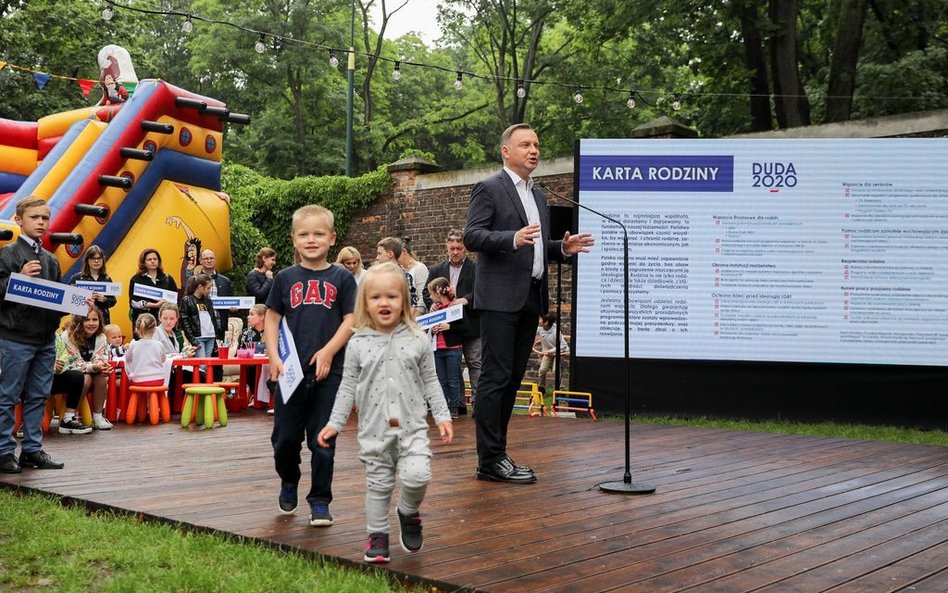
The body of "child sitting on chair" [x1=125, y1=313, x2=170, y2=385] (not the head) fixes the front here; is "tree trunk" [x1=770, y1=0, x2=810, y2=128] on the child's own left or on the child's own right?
on the child's own right

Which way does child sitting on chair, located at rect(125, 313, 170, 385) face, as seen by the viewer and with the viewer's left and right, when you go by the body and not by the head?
facing away from the viewer

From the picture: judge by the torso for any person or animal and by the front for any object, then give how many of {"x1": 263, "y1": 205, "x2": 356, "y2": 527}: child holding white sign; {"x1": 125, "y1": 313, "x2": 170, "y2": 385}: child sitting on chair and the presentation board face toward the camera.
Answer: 2

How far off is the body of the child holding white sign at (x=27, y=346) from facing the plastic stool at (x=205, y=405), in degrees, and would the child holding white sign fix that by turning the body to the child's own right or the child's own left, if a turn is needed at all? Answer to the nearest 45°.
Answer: approximately 90° to the child's own left

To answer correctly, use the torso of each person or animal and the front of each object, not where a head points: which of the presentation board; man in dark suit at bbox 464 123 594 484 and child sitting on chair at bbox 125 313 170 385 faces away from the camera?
the child sitting on chair

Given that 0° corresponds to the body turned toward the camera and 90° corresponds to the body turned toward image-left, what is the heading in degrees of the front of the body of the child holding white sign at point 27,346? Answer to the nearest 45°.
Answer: approximately 315°

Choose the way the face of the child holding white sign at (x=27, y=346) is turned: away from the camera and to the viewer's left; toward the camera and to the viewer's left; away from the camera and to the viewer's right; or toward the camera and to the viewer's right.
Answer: toward the camera and to the viewer's right

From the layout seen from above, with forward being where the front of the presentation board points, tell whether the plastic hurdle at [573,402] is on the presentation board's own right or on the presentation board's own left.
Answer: on the presentation board's own right
